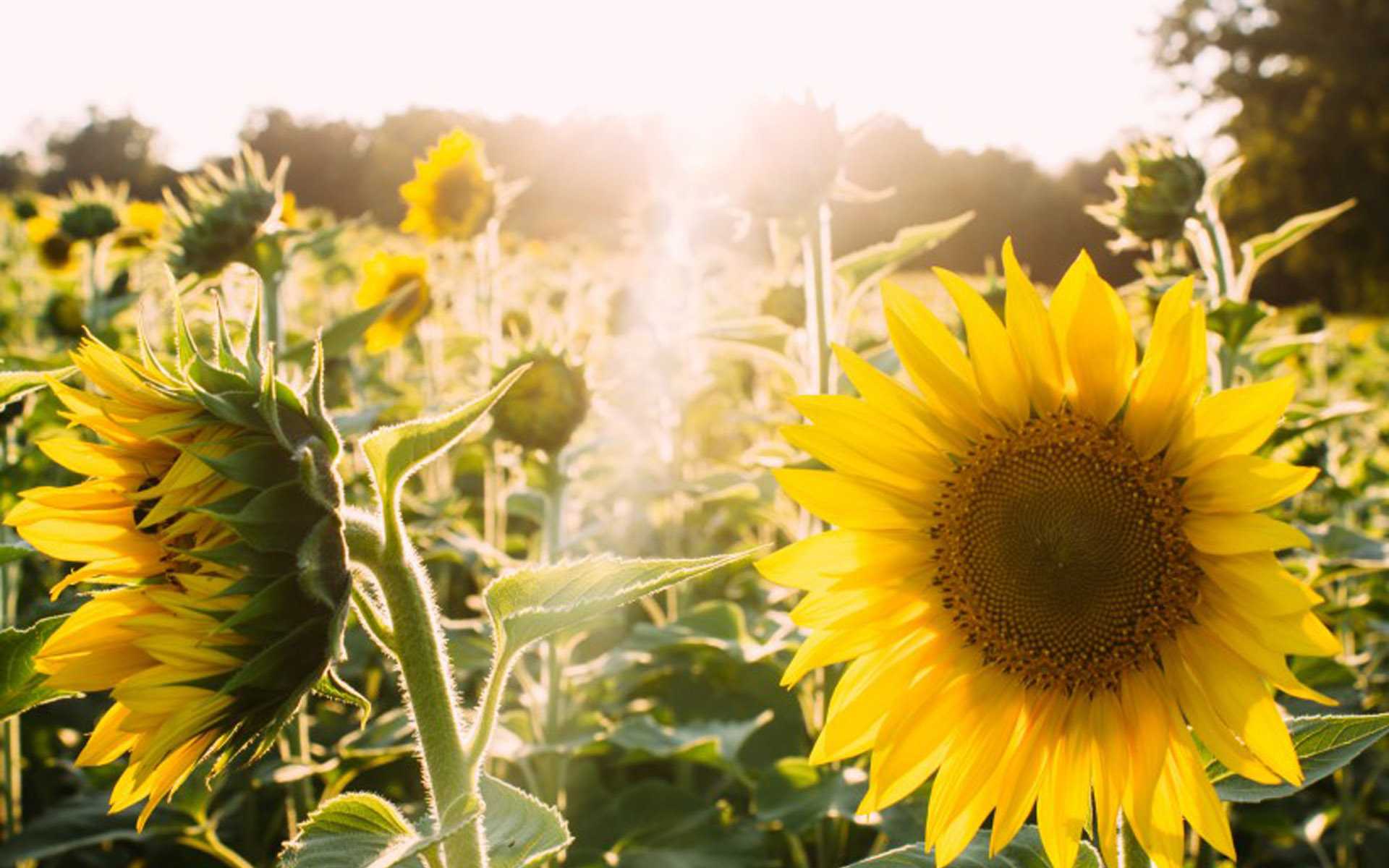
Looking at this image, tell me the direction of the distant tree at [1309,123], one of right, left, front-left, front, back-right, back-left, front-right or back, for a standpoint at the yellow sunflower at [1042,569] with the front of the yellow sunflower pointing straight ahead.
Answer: back

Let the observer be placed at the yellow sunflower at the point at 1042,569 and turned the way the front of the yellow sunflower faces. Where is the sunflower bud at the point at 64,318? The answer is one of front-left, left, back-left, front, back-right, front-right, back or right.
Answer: back-right

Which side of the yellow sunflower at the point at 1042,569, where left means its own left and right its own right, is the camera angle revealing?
front

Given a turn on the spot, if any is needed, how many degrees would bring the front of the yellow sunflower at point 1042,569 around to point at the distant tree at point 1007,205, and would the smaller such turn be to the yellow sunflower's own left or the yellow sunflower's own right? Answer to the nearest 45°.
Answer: approximately 180°

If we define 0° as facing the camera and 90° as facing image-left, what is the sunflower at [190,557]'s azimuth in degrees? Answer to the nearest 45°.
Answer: approximately 90°

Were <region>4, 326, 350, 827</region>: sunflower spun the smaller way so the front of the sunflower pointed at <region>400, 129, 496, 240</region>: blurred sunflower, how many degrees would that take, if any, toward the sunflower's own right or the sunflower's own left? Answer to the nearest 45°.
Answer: approximately 90° to the sunflower's own right

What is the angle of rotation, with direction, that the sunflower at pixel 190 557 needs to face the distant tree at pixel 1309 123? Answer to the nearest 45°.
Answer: approximately 135° to its right

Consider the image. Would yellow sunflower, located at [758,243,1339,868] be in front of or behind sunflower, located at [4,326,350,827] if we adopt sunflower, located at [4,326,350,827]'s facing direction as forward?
behind

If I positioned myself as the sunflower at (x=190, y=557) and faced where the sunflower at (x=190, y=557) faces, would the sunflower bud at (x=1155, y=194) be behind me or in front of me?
behind

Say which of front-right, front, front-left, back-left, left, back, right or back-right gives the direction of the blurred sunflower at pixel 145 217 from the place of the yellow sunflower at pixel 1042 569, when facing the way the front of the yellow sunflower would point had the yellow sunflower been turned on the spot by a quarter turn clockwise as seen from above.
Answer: front-right

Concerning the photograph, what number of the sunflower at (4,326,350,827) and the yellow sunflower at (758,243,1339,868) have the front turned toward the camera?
1
